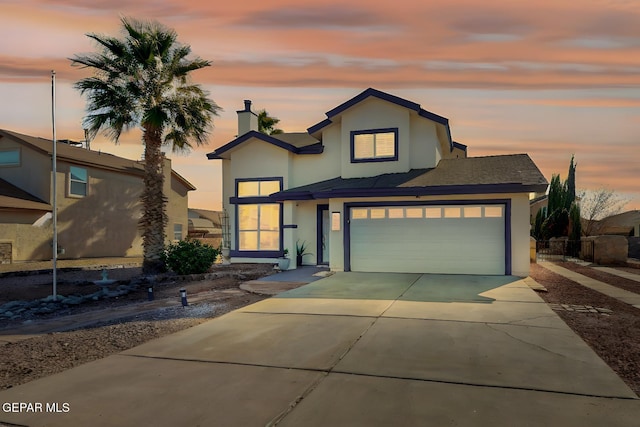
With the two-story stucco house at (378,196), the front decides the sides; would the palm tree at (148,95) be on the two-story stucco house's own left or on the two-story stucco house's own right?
on the two-story stucco house's own right

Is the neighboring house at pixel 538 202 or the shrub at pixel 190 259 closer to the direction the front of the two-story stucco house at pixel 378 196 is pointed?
the shrub

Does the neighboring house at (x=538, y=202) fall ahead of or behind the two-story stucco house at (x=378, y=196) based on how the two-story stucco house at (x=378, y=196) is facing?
behind

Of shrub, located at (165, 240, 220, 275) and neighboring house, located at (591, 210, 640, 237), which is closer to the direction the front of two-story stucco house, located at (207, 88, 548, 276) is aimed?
the shrub

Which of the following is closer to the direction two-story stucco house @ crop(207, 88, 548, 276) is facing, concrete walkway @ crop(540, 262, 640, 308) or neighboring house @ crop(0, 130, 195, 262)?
the concrete walkway

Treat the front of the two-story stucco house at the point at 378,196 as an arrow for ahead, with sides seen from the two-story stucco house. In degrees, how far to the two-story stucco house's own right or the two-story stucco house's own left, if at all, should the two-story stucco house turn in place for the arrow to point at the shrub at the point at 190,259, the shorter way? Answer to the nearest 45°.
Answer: approximately 90° to the two-story stucco house's own right

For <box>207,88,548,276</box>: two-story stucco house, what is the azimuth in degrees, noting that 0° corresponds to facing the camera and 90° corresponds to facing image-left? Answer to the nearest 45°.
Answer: approximately 0°

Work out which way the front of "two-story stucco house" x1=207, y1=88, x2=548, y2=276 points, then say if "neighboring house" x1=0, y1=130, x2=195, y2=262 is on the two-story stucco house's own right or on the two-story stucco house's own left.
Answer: on the two-story stucco house's own right

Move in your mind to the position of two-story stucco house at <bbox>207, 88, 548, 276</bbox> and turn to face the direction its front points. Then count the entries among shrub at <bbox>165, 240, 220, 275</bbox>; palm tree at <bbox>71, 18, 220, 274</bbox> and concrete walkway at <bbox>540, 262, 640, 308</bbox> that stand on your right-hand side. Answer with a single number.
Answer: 2
